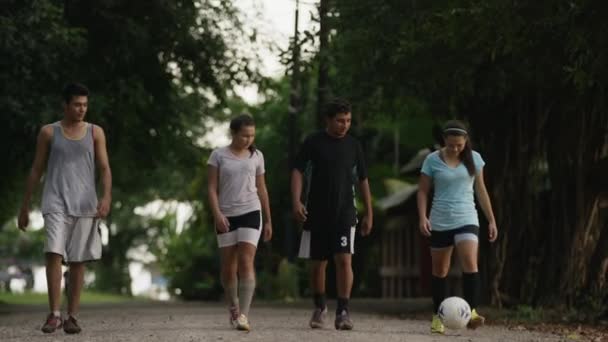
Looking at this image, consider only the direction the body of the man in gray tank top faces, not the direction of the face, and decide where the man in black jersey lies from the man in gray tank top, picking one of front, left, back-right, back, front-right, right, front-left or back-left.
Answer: left

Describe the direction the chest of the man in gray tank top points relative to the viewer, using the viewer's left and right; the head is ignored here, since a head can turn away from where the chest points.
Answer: facing the viewer

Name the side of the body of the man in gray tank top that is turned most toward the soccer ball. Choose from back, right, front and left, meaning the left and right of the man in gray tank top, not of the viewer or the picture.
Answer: left

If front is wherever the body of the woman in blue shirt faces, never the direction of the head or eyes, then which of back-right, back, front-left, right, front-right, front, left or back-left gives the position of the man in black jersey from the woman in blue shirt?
right

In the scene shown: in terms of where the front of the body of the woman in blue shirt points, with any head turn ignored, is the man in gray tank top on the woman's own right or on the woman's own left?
on the woman's own right

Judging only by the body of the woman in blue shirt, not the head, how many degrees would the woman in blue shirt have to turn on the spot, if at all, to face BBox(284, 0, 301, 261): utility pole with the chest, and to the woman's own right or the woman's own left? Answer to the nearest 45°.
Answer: approximately 180°

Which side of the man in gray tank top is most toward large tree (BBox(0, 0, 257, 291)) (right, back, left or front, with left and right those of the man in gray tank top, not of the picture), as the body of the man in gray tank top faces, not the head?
back

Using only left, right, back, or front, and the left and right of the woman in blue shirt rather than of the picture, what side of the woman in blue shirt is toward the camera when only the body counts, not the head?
front

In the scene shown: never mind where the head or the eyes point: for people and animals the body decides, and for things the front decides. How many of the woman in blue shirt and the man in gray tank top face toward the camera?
2
